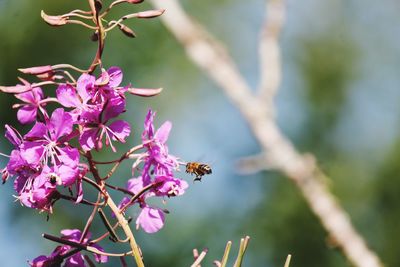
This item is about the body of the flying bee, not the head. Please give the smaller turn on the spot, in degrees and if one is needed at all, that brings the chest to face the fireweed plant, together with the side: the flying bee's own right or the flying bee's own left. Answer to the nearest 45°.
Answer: approximately 45° to the flying bee's own left

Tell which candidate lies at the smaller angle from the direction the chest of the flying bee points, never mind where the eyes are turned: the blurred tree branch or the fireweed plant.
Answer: the fireweed plant

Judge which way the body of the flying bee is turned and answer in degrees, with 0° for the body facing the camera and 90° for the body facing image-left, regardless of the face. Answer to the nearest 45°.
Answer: approximately 90°

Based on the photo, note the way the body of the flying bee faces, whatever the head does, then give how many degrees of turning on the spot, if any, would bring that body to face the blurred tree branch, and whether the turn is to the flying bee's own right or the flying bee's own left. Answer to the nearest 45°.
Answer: approximately 90° to the flying bee's own right
